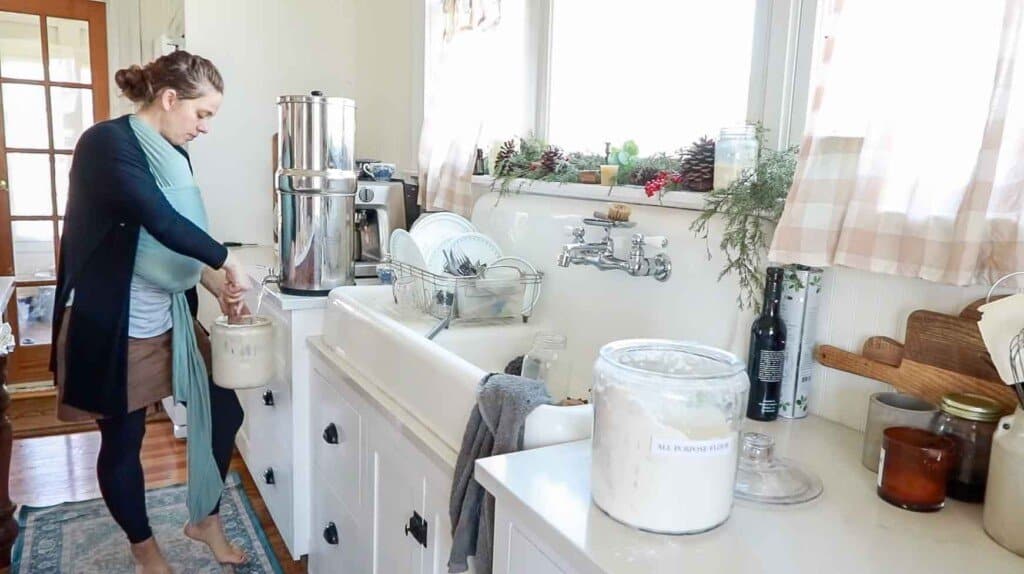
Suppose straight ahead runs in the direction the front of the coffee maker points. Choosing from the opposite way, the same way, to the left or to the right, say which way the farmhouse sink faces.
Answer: the same way

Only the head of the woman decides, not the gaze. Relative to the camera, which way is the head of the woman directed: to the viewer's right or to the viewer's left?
to the viewer's right

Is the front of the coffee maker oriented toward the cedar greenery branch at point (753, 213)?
no

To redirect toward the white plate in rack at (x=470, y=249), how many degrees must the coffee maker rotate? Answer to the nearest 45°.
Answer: approximately 90° to its left

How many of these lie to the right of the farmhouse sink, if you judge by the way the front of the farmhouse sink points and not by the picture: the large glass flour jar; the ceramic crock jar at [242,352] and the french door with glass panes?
2

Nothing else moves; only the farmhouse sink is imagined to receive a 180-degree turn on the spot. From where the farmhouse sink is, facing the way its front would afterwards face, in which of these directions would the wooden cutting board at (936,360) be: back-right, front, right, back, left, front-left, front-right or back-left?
right

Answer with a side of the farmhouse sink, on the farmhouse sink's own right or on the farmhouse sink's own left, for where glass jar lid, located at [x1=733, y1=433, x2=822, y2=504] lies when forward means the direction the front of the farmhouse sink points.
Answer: on the farmhouse sink's own left

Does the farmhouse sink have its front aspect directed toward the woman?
no

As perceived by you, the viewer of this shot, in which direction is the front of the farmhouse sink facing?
facing the viewer and to the left of the viewer

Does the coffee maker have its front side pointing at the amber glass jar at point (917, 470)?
no

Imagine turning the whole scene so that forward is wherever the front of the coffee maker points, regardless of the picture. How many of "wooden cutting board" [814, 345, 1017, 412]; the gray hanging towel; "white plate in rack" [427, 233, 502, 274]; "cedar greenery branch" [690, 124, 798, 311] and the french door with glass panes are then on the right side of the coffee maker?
1

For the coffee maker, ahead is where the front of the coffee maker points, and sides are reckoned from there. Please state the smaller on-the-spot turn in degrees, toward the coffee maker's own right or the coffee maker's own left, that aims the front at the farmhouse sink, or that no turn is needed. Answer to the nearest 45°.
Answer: approximately 45° to the coffee maker's own left

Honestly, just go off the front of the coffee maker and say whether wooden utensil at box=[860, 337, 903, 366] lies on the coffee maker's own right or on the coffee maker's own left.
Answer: on the coffee maker's own left

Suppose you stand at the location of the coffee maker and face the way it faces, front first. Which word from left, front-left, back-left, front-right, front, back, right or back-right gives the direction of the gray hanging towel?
front-left

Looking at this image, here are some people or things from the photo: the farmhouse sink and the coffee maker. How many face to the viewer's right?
0

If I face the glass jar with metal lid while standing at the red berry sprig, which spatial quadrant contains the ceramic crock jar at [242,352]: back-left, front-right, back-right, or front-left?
back-right

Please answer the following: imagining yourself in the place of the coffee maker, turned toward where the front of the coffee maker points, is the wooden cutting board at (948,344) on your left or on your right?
on your left
